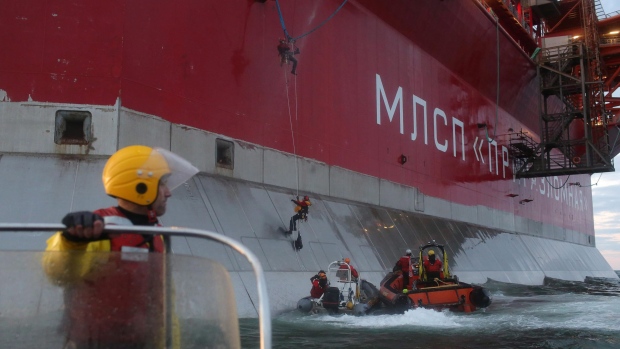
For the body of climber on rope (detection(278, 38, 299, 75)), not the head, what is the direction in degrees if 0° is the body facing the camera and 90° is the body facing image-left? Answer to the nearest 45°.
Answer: approximately 180°

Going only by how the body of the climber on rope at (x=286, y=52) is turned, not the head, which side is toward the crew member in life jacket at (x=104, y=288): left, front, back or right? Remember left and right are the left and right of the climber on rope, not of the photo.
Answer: back

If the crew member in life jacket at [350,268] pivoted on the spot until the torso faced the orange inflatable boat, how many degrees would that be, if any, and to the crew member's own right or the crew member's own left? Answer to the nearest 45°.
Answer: approximately 135° to the crew member's own right

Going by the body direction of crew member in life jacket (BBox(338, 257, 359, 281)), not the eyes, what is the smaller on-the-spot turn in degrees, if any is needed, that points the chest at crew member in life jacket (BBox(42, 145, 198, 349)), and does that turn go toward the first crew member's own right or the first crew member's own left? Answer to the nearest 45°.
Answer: approximately 180°

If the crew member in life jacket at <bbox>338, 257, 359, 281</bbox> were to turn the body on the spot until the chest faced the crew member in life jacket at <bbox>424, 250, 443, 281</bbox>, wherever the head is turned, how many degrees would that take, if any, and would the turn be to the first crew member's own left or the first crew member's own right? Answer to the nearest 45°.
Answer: approximately 135° to the first crew member's own right

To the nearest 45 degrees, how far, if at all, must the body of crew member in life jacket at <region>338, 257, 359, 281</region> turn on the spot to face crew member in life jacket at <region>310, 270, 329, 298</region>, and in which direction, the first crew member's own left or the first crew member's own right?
approximately 45° to the first crew member's own left
